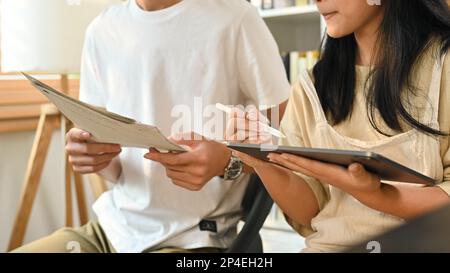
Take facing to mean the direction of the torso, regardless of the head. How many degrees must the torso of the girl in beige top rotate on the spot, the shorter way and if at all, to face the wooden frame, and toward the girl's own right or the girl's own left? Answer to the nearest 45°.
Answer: approximately 90° to the girl's own right

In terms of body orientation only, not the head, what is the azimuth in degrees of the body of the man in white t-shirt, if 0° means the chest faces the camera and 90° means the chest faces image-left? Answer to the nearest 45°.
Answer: approximately 45°

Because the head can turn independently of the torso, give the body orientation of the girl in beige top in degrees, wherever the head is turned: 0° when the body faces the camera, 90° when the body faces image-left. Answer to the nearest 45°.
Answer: approximately 45°

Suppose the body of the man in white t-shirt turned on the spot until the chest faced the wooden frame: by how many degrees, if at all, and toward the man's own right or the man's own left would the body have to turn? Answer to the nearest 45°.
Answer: approximately 90° to the man's own right
